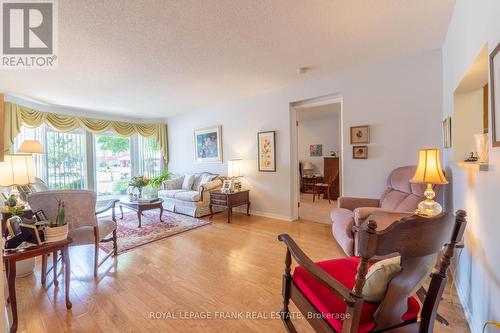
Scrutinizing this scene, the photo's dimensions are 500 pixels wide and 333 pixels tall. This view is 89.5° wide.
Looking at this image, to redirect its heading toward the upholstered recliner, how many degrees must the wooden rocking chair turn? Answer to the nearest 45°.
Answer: approximately 45° to its right

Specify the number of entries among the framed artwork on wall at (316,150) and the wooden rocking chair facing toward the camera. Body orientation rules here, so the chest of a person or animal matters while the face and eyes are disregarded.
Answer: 1

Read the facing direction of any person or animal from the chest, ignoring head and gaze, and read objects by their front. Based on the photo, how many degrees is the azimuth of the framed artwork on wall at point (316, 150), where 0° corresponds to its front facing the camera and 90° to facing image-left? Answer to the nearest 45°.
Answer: approximately 0°

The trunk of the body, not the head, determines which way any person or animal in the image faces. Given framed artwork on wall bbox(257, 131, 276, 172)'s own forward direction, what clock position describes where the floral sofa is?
The floral sofa is roughly at 2 o'clock from the framed artwork on wall.

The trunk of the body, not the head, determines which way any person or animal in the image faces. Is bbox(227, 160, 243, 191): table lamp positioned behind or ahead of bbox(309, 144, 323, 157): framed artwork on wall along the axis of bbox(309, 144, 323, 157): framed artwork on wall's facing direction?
ahead

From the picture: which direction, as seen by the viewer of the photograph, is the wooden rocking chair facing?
facing away from the viewer and to the left of the viewer

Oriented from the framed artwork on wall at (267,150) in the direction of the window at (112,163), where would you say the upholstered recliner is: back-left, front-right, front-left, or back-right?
back-left

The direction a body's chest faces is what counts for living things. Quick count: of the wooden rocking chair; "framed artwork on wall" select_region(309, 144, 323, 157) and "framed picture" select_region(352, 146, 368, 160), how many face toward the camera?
2
